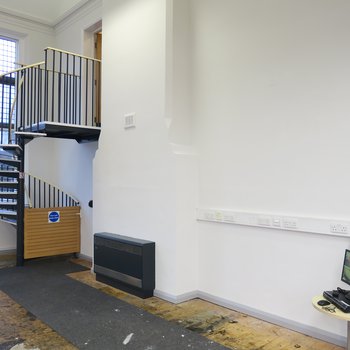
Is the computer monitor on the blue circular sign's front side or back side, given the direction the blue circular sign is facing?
on the front side

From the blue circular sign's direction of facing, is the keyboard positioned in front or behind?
in front

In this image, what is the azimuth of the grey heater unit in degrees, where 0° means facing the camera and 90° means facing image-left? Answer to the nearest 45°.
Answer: approximately 45°

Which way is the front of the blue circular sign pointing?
toward the camera

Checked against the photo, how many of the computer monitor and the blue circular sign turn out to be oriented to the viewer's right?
0

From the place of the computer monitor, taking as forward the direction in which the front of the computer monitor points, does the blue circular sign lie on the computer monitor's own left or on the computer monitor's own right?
on the computer monitor's own right

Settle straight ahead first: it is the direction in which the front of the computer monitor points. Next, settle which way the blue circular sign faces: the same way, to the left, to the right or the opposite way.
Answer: to the left

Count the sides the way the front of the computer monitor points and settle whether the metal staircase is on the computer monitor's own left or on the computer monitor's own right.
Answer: on the computer monitor's own right

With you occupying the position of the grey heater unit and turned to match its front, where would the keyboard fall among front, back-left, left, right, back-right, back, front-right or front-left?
left

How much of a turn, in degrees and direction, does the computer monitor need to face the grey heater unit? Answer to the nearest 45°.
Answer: approximately 45° to its right

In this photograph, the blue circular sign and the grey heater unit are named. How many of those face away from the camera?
0

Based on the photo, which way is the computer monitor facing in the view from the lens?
facing the viewer and to the left of the viewer

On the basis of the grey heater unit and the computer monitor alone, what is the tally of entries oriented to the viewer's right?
0

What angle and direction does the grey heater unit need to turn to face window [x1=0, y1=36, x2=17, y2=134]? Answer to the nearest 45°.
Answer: approximately 90° to its right

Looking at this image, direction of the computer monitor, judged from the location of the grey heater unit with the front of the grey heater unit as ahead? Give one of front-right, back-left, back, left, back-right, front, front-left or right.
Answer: left

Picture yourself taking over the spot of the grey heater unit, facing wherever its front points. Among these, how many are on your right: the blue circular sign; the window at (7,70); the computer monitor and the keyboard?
2
